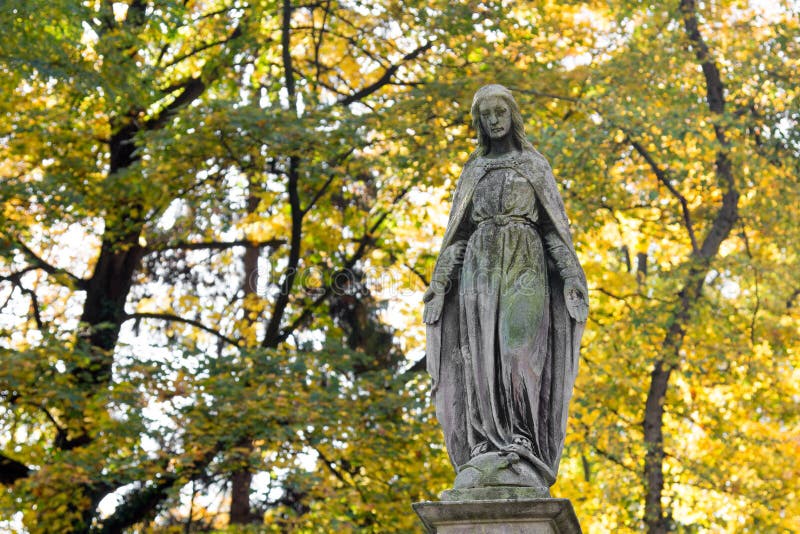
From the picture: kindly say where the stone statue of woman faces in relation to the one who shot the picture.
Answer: facing the viewer
